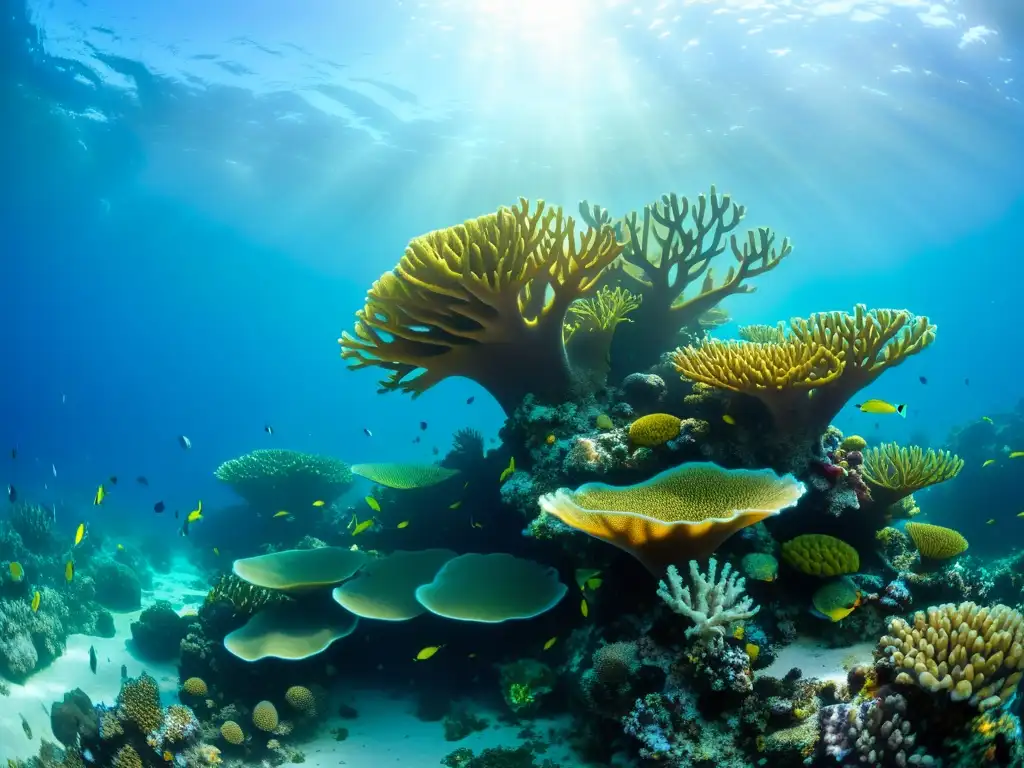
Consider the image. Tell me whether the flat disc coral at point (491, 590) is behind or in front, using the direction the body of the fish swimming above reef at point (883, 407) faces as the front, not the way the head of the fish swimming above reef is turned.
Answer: in front

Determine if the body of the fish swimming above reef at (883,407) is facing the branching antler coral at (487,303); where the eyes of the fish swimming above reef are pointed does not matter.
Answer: yes

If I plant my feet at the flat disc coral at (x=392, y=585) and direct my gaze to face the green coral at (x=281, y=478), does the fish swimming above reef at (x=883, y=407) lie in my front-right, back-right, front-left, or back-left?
back-right

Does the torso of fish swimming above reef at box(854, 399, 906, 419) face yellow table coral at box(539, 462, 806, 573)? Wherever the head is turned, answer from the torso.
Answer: yes

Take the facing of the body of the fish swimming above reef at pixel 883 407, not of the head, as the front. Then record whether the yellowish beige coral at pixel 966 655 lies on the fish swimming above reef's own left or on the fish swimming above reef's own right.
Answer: on the fish swimming above reef's own left

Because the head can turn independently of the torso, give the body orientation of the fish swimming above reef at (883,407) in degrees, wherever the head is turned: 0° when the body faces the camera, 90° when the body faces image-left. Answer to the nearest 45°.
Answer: approximately 90°

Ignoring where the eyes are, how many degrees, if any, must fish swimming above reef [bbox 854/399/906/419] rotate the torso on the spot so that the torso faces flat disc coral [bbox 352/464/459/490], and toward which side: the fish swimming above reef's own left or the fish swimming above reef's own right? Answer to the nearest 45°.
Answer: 0° — it already faces it
